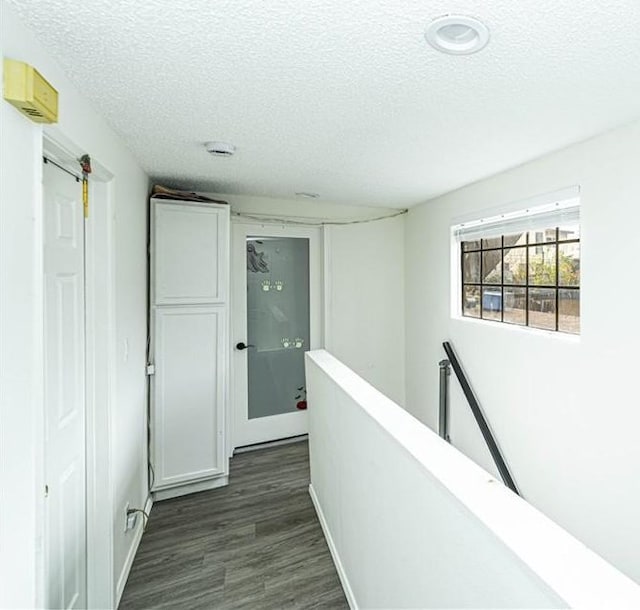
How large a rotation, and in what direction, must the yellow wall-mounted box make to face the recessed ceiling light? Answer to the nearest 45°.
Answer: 0° — it already faces it

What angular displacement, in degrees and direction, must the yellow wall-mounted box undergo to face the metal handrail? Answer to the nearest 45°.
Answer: approximately 45° to its left

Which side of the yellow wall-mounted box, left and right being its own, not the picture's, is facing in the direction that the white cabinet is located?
left

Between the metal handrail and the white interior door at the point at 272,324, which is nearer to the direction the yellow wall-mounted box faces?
the metal handrail

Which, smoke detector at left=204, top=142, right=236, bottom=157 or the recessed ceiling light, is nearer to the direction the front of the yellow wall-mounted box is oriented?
the recessed ceiling light

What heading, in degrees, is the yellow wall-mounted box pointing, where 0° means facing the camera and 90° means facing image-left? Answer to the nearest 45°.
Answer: approximately 315°

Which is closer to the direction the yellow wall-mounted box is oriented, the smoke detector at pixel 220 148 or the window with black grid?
the window with black grid

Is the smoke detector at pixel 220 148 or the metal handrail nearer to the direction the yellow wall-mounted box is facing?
the metal handrail

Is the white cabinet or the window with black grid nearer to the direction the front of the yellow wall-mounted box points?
the window with black grid

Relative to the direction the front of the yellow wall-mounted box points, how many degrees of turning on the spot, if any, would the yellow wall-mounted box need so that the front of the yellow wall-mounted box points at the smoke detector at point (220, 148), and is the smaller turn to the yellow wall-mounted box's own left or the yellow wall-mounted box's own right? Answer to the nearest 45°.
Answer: approximately 90° to the yellow wall-mounted box's own left

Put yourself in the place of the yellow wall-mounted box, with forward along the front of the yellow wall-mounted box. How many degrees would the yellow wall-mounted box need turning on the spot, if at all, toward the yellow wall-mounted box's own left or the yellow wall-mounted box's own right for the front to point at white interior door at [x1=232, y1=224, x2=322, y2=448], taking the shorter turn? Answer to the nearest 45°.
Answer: approximately 90° to the yellow wall-mounted box's own left
